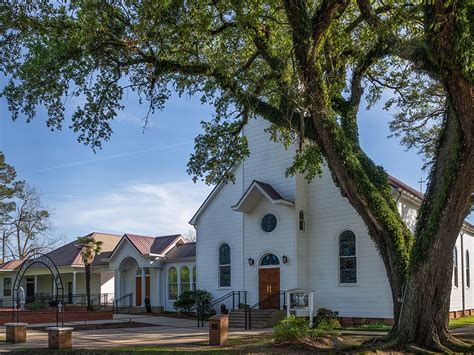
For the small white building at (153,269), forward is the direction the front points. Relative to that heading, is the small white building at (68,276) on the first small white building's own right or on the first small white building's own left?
on the first small white building's own right

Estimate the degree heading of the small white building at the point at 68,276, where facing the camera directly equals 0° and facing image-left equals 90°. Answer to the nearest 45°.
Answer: approximately 0°

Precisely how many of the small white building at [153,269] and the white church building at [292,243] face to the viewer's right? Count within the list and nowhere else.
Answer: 0

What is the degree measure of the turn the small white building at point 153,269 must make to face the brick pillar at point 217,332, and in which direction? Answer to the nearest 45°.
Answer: approximately 45° to its left

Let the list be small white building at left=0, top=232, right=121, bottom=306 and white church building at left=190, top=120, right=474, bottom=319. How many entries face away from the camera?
0

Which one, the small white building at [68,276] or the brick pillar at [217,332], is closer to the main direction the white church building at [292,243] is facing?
the brick pillar

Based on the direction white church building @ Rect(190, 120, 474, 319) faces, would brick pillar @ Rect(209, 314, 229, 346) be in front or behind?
in front

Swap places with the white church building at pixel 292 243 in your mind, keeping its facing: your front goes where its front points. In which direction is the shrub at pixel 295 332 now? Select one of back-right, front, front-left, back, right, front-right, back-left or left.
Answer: front-left

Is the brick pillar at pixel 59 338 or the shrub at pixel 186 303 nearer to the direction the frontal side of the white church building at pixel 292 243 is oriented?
the brick pillar
